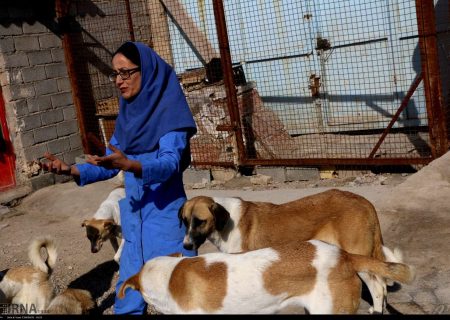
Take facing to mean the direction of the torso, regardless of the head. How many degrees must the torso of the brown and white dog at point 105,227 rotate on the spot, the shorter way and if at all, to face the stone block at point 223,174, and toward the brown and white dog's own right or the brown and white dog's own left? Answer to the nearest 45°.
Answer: approximately 180°

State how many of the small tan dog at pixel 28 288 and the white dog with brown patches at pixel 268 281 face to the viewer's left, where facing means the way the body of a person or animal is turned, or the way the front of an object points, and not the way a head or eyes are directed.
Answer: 2

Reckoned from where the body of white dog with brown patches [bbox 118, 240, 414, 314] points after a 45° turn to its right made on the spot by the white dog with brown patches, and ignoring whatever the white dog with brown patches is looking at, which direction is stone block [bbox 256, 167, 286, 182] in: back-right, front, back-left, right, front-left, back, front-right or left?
front-right

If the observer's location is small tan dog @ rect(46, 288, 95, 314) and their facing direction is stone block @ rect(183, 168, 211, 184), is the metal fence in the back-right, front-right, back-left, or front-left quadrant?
front-right

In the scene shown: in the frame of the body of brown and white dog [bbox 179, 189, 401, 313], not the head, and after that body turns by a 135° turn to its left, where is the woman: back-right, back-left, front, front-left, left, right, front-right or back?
right

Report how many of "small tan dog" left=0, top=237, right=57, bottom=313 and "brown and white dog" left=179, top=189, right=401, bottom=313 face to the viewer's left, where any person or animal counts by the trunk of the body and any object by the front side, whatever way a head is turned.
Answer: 2

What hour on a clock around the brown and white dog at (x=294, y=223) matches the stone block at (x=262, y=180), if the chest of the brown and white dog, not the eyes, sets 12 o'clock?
The stone block is roughly at 3 o'clock from the brown and white dog.

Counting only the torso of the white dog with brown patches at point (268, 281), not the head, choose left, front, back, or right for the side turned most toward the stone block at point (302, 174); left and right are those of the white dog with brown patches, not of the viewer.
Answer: right

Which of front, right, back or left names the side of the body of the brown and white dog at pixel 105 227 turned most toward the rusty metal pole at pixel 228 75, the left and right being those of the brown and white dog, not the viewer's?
back

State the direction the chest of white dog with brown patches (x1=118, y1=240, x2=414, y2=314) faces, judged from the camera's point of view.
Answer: to the viewer's left

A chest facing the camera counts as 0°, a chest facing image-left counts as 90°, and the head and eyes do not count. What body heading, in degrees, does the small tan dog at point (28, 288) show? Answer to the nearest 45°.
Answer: approximately 90°

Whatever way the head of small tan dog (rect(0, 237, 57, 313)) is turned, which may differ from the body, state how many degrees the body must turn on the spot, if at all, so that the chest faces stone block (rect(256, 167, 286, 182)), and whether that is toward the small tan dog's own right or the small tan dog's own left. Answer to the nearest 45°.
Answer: approximately 135° to the small tan dog's own right

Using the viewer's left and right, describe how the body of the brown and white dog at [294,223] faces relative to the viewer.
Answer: facing to the left of the viewer

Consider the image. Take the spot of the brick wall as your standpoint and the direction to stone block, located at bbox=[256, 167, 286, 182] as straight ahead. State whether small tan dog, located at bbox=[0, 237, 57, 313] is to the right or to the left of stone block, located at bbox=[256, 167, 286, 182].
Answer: right

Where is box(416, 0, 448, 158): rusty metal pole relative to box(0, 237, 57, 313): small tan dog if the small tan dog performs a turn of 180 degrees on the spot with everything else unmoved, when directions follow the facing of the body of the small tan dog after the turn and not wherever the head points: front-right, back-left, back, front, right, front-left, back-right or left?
front
